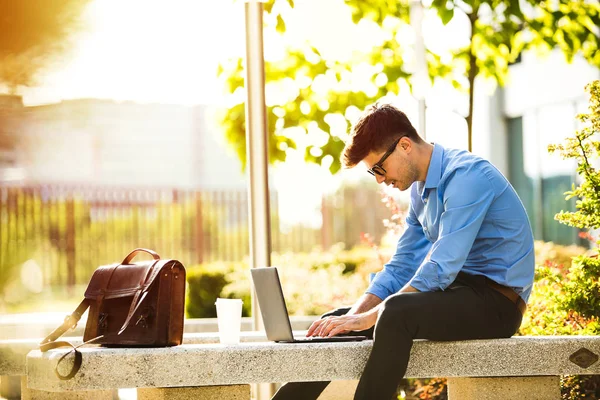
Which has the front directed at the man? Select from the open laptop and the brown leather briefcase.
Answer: the open laptop

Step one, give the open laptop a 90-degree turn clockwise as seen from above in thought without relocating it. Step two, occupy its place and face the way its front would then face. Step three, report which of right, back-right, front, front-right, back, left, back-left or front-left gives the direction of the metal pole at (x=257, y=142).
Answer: back

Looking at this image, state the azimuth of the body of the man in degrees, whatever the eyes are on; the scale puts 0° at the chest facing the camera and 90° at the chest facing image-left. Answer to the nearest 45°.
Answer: approximately 90°

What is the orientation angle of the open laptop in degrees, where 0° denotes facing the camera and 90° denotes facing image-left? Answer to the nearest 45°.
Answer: approximately 270°

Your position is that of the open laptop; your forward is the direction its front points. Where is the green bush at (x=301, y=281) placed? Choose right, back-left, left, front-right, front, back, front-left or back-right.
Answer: left

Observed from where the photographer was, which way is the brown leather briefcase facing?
facing the viewer and to the left of the viewer

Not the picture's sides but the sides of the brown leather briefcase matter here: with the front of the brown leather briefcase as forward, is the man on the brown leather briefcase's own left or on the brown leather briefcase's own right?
on the brown leather briefcase's own left

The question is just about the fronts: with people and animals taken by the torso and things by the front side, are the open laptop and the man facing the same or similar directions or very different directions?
very different directions

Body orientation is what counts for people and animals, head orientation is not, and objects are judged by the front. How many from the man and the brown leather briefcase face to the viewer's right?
0

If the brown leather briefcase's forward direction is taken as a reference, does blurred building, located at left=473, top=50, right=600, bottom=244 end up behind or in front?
behind
